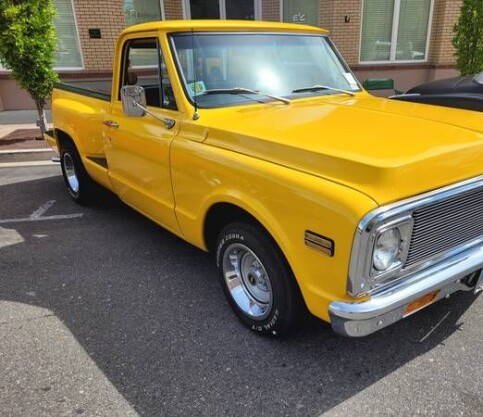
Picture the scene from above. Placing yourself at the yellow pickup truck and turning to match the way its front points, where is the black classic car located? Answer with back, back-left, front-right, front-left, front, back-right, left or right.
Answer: left

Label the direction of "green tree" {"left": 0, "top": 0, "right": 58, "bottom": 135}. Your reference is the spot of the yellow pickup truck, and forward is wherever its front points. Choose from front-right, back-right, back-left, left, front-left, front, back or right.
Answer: back

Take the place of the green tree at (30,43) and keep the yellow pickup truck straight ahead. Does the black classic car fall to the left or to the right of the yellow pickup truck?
left

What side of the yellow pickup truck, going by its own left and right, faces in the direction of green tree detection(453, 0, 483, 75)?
left

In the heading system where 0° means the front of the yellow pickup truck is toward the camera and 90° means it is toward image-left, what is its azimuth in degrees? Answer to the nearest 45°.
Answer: approximately 315°
